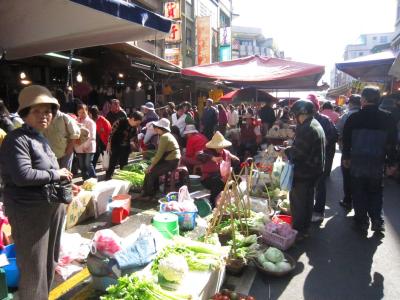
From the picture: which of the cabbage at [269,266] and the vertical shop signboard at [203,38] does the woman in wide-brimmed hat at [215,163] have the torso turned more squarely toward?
the cabbage

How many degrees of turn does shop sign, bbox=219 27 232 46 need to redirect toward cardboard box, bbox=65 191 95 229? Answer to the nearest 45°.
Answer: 0° — it already faces it

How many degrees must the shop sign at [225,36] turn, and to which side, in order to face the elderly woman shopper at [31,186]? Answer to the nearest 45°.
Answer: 0° — it already faces them

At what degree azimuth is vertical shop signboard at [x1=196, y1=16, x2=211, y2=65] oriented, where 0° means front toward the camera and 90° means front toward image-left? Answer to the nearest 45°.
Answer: approximately 0°

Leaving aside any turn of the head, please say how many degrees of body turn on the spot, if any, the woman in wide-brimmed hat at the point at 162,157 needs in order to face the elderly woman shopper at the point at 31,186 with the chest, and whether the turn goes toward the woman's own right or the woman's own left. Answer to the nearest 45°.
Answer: approximately 90° to the woman's own left

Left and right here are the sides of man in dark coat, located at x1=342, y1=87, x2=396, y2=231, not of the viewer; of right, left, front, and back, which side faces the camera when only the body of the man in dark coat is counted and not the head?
back

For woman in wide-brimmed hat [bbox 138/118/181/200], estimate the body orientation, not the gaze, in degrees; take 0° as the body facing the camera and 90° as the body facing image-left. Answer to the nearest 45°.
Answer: approximately 90°
